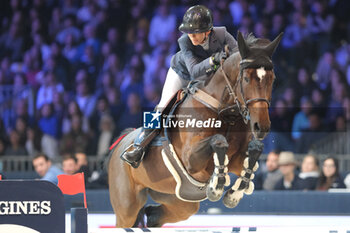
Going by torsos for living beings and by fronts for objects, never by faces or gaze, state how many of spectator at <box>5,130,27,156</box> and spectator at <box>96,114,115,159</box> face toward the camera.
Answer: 2

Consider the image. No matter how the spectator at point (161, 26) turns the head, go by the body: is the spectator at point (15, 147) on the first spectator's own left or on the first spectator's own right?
on the first spectator's own right

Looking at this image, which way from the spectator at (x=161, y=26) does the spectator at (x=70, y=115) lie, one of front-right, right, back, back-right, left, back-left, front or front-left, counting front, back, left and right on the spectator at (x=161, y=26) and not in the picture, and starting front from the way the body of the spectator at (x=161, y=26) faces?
front-right

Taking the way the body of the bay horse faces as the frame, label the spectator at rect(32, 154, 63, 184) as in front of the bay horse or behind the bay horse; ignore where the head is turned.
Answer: behind

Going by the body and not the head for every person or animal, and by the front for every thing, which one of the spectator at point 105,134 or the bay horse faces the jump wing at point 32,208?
the spectator

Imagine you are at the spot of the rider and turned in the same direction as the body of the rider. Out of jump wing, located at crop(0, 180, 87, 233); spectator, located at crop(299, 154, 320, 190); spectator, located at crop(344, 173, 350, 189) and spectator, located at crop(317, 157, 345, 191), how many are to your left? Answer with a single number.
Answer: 3

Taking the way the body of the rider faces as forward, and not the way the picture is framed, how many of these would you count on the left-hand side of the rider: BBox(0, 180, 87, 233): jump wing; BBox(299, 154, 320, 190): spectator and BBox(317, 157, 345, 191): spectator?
2

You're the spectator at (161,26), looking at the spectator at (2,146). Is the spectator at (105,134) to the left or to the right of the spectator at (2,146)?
left

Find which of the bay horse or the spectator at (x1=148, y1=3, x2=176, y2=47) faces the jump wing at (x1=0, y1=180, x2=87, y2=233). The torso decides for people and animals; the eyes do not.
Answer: the spectator

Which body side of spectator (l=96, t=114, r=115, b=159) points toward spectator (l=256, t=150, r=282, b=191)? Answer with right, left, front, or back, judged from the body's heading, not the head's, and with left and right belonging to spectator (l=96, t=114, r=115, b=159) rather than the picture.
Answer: left
